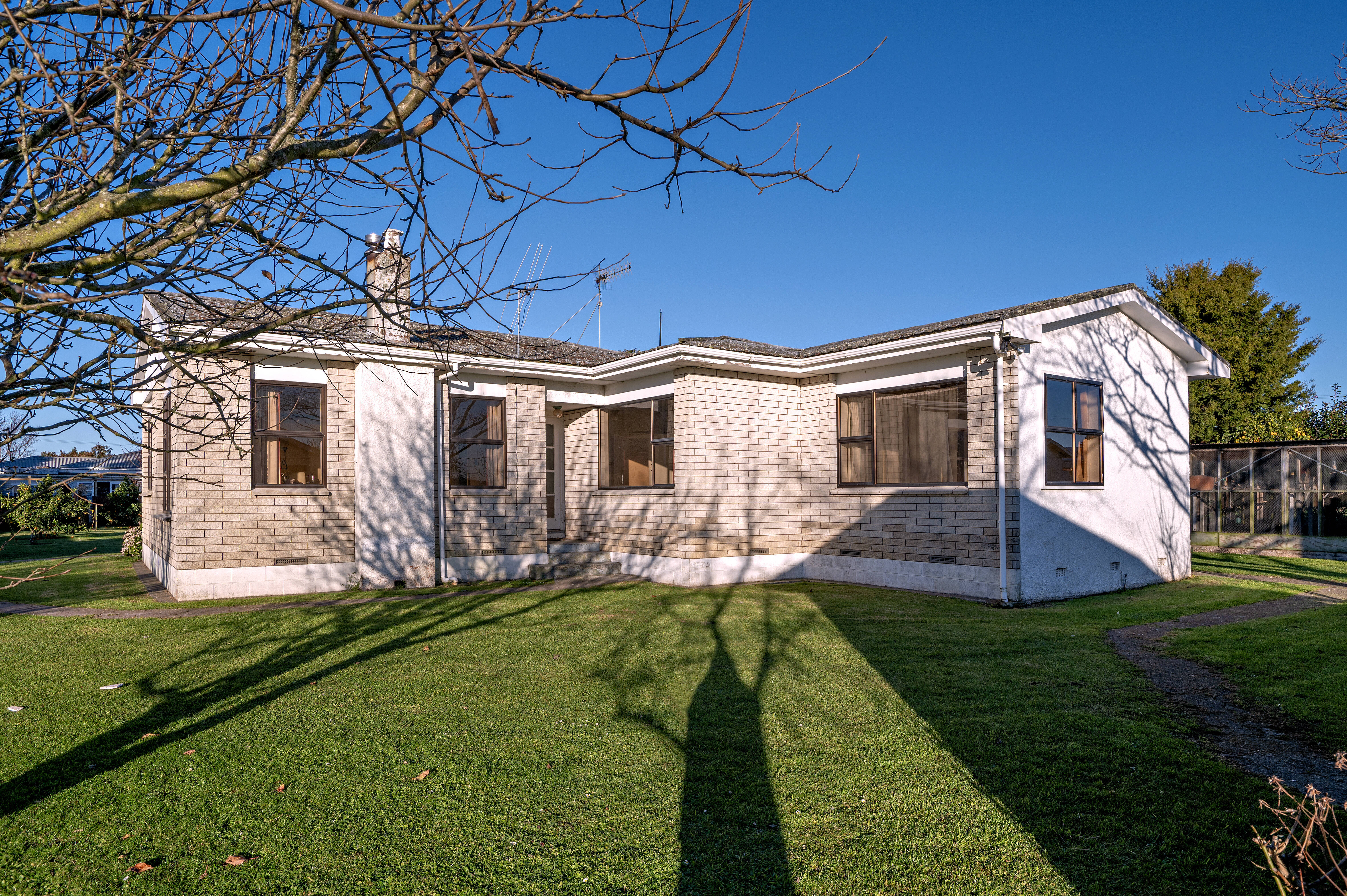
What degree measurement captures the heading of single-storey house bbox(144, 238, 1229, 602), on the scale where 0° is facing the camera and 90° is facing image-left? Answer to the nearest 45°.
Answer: approximately 0°

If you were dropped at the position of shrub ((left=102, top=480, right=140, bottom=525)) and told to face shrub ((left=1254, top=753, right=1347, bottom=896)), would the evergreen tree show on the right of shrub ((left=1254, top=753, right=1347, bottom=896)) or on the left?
left

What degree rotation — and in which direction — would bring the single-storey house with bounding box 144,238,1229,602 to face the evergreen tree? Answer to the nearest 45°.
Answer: approximately 135° to its left

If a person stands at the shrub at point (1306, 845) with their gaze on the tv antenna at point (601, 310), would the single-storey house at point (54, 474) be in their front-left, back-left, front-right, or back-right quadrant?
front-left

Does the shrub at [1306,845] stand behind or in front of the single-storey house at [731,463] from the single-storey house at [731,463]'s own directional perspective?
in front

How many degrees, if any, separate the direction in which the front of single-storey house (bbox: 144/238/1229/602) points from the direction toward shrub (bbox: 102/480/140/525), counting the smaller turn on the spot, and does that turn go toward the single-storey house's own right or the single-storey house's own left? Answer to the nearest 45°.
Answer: approximately 135° to the single-storey house's own right
